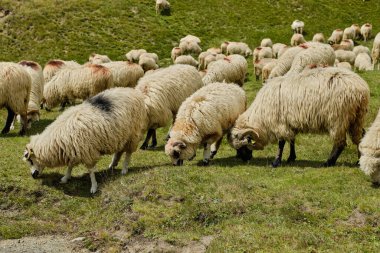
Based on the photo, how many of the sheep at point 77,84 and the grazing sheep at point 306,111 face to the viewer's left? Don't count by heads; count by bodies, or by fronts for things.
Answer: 2

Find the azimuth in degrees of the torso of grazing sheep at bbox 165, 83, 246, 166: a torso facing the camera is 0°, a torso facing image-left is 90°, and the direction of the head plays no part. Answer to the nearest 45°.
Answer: approximately 45°

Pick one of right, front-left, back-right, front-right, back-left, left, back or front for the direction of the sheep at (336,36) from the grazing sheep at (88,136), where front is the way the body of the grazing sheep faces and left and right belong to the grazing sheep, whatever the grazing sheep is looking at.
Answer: back

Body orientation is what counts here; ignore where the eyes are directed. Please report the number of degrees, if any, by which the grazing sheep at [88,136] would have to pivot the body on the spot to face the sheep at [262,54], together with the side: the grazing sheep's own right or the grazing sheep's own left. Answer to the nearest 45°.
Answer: approximately 180°

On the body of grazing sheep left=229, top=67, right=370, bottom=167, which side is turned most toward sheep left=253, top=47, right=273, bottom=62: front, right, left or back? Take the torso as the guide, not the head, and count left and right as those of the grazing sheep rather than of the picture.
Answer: right

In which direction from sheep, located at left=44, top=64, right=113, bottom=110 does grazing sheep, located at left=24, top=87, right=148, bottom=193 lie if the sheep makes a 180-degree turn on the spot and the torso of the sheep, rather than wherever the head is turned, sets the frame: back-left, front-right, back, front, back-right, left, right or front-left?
right

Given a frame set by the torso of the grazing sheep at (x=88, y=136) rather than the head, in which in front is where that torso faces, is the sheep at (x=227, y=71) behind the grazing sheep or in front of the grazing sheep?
behind

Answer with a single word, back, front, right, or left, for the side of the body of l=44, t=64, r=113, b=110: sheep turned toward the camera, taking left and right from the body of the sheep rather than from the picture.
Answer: left
